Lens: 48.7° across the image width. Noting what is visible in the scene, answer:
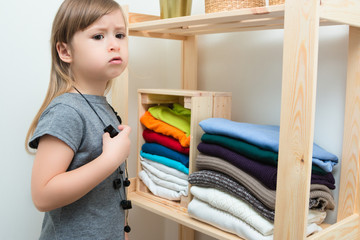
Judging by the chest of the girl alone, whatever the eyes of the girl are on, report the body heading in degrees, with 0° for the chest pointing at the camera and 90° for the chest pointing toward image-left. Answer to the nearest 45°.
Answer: approximately 315°

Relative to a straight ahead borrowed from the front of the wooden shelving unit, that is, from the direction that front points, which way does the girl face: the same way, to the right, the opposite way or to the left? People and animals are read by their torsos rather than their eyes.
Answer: to the left

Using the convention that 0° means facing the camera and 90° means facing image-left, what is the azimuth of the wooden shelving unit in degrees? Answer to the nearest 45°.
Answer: approximately 45°
